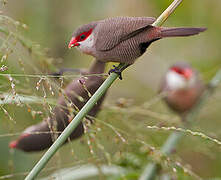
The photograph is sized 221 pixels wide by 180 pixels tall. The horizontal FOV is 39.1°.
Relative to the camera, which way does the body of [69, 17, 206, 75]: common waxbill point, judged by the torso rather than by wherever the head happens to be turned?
to the viewer's left

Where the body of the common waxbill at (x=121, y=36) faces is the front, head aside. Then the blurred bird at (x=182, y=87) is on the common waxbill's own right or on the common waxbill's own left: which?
on the common waxbill's own right
